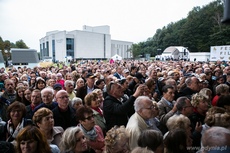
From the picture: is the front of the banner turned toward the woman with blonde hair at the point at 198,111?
yes

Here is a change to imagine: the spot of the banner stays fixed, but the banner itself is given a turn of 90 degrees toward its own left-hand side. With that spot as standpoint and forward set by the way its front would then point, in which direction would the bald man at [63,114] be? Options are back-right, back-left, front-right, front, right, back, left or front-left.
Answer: right

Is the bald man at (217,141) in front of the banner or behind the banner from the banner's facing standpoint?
in front

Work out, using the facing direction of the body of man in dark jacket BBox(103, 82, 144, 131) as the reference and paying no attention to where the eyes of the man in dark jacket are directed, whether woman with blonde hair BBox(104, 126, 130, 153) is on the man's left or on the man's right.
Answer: on the man's right

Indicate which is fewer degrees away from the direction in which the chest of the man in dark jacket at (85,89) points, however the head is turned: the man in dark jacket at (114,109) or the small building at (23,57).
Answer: the man in dark jacket

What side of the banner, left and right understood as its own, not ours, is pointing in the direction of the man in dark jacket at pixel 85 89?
front

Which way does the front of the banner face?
toward the camera

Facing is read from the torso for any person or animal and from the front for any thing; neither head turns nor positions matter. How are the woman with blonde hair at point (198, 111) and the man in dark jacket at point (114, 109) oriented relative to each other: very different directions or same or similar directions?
same or similar directions

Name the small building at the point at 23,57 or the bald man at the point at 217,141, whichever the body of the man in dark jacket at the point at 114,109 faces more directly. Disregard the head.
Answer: the bald man
